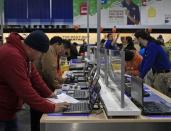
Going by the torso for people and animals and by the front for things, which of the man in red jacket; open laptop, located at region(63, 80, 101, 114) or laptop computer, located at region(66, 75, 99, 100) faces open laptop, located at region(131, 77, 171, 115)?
the man in red jacket

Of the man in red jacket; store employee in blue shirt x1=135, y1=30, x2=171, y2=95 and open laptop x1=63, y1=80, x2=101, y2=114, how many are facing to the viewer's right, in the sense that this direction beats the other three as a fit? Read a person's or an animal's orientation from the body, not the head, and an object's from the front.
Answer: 1

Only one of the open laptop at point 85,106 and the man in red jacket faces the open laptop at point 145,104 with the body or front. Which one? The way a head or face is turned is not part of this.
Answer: the man in red jacket

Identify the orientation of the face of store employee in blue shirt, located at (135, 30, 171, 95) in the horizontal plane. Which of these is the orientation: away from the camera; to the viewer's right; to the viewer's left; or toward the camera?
to the viewer's left

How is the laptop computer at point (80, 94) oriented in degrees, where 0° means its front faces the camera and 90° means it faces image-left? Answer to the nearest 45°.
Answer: approximately 90°

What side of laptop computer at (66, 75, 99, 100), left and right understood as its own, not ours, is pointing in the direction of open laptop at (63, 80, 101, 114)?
left

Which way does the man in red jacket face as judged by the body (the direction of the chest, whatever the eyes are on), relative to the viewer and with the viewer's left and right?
facing to the right of the viewer

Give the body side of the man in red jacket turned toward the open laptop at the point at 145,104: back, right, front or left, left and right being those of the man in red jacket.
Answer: front

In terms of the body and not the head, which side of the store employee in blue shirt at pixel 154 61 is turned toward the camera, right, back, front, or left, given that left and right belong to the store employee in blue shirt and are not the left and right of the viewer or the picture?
left

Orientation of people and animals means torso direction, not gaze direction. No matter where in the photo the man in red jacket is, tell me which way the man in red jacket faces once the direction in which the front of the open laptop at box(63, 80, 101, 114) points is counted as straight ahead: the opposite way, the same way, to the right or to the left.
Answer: the opposite way

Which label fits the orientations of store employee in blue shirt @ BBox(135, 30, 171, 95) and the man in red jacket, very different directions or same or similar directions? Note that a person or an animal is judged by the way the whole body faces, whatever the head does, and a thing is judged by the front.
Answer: very different directions

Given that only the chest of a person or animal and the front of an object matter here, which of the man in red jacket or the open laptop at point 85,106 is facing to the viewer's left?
the open laptop

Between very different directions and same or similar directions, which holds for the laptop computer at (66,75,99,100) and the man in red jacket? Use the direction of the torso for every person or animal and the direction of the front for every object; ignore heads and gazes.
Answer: very different directions

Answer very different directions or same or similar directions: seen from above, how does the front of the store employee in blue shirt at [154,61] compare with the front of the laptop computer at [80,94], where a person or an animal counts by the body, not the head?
same or similar directions

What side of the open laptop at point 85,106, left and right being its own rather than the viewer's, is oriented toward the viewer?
left
